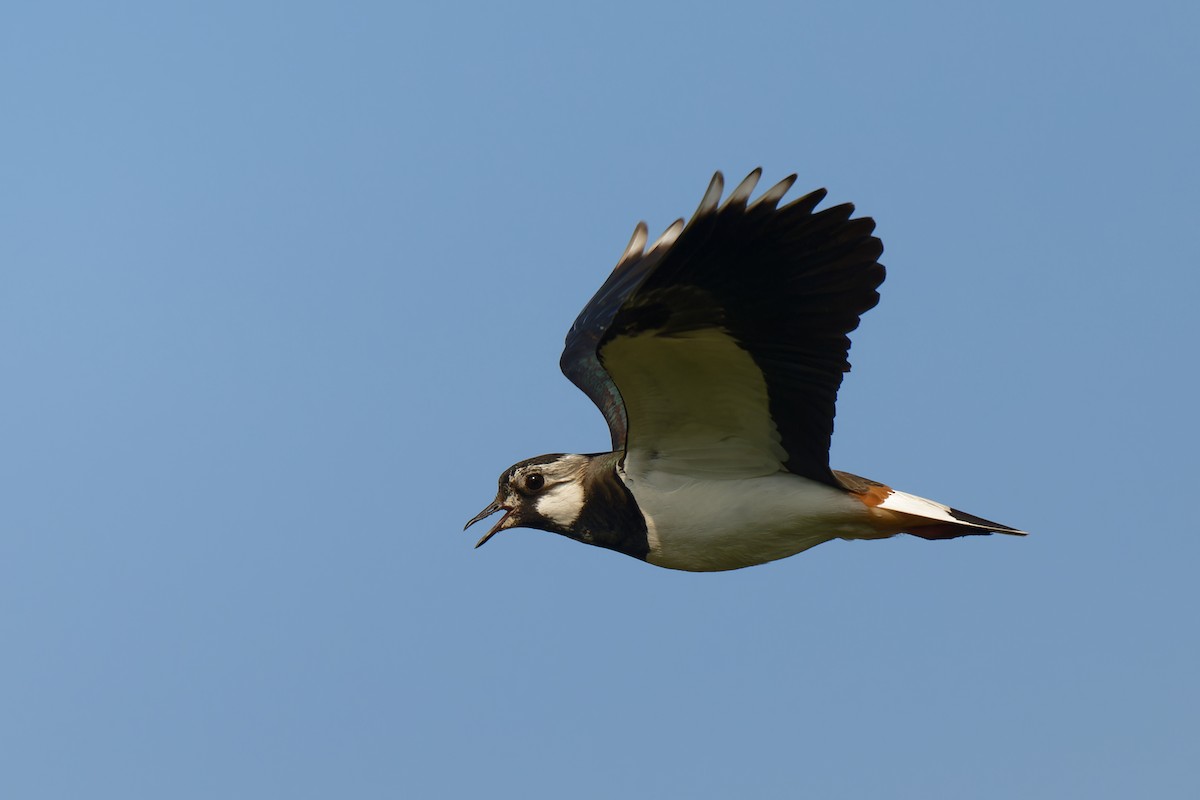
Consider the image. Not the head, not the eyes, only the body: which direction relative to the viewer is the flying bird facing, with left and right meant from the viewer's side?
facing to the left of the viewer
